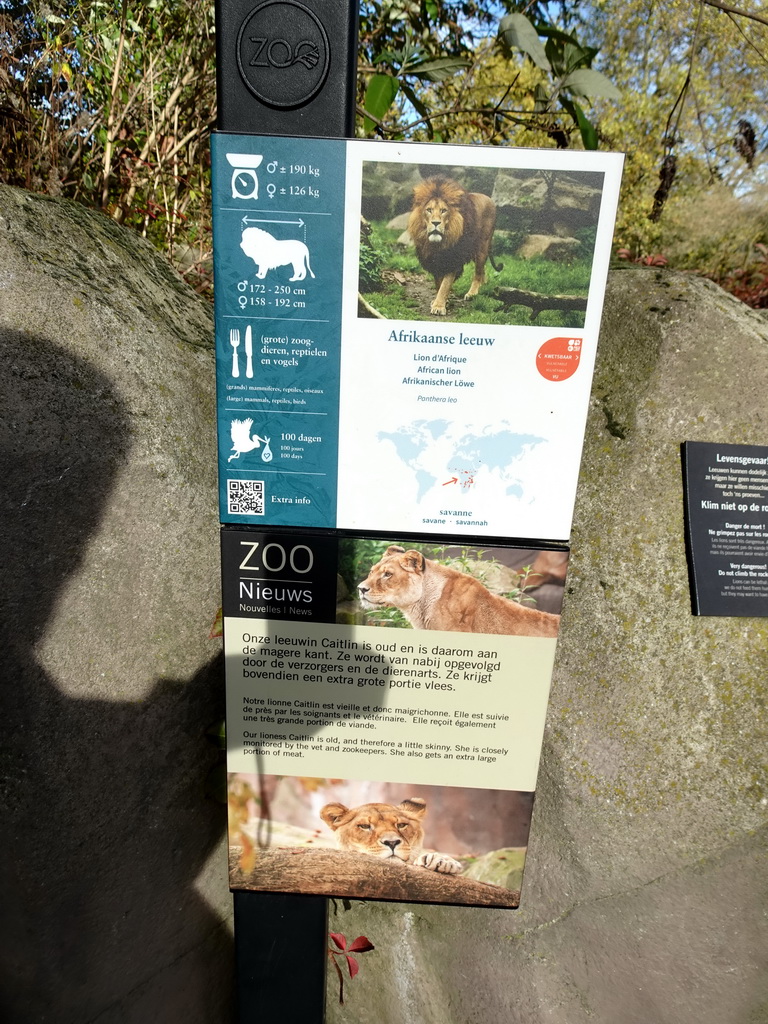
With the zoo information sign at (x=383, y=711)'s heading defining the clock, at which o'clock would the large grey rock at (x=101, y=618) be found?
The large grey rock is roughly at 3 o'clock from the zoo information sign.

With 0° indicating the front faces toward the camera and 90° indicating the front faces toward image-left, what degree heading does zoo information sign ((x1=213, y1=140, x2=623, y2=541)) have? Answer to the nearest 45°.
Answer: approximately 0°

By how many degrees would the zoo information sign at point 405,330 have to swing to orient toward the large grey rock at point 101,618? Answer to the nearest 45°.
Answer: approximately 90° to its right

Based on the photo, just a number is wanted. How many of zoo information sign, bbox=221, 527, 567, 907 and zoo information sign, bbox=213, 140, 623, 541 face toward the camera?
2

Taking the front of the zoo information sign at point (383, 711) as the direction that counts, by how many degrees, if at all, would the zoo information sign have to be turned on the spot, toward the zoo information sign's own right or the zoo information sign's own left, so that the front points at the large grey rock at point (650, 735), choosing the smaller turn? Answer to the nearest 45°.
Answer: approximately 90° to the zoo information sign's own left
